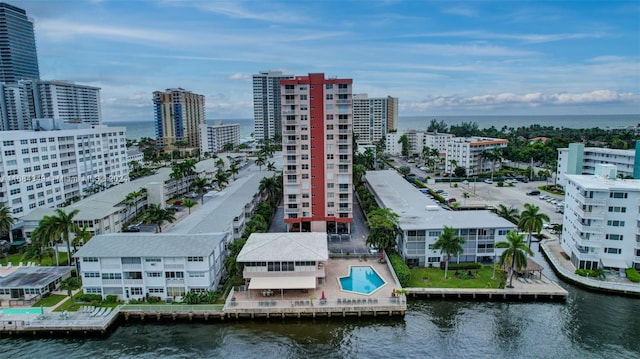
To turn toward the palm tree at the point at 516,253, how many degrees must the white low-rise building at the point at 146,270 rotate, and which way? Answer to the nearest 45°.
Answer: approximately 45° to its left

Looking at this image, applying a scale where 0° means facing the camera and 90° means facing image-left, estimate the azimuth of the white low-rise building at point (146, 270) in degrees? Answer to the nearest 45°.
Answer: approximately 0°

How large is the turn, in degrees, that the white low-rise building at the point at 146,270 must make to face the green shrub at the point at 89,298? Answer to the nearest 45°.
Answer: approximately 90° to its right
